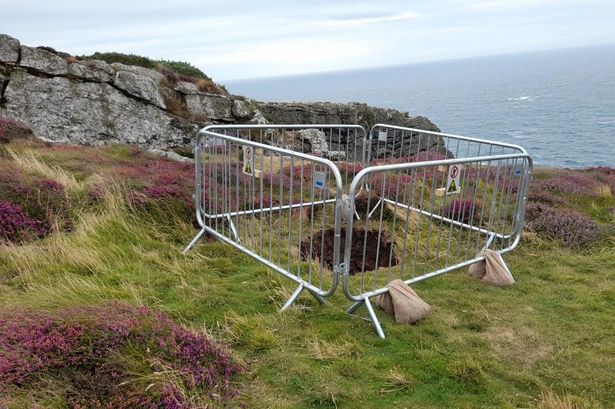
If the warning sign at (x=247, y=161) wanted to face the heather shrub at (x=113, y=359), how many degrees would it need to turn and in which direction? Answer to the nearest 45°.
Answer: approximately 45° to its left

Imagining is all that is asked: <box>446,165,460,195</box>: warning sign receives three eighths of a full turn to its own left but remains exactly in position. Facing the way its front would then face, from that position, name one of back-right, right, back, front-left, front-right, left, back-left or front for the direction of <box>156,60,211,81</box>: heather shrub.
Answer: front-left

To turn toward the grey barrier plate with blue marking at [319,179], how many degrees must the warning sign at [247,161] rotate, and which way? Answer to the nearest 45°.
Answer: approximately 90° to its left

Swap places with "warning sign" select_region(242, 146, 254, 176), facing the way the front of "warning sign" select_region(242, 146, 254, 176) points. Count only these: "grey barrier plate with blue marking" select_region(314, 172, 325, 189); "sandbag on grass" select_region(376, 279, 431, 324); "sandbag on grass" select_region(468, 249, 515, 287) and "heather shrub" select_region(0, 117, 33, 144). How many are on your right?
1

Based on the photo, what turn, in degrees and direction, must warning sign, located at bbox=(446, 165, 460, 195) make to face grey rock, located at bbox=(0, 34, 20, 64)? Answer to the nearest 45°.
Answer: approximately 180°

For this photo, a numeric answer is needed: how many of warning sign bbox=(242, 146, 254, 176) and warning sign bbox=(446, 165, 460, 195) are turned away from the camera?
0

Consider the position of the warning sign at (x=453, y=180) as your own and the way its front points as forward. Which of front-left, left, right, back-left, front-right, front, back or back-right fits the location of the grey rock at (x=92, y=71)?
back

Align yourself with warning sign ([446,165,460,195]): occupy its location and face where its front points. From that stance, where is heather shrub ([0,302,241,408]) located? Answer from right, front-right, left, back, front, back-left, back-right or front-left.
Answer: right

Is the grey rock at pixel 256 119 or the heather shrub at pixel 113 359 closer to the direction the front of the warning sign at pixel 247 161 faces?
the heather shrub

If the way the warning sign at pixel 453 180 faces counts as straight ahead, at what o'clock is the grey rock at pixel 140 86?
The grey rock is roughly at 6 o'clock from the warning sign.

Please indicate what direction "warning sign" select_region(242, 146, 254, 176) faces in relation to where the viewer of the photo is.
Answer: facing the viewer and to the left of the viewer

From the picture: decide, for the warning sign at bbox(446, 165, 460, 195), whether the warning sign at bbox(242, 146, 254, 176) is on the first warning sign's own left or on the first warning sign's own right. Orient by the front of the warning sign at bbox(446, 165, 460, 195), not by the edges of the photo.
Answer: on the first warning sign's own right

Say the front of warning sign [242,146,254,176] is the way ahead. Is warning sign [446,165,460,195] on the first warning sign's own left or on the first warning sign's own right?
on the first warning sign's own left

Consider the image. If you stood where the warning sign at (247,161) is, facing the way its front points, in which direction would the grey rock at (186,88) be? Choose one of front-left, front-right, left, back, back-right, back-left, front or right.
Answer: back-right

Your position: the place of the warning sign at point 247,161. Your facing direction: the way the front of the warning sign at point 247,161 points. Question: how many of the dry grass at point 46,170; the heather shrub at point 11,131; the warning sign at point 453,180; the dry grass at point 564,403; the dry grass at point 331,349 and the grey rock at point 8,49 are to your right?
3

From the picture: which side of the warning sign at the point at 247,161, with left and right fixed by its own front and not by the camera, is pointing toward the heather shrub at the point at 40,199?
right

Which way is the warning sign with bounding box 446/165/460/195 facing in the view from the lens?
facing the viewer and to the right of the viewer

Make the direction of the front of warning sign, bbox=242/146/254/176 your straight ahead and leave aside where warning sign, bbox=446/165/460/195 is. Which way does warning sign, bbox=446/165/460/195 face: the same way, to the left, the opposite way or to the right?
to the left
